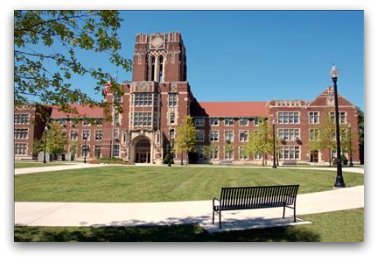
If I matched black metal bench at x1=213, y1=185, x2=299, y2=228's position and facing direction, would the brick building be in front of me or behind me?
in front

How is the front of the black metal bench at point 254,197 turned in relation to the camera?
facing away from the viewer and to the left of the viewer

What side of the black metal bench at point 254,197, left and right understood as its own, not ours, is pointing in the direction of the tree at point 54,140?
front

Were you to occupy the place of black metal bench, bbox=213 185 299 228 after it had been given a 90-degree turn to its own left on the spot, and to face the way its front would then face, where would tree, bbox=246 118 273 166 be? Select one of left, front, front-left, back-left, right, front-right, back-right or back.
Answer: back-right

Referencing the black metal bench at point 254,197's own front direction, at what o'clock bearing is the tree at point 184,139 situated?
The tree is roughly at 1 o'clock from the black metal bench.
